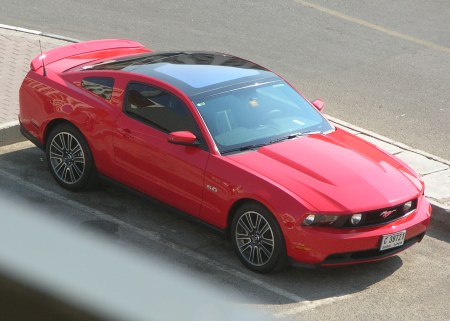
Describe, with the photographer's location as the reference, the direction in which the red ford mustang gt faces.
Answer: facing the viewer and to the right of the viewer
